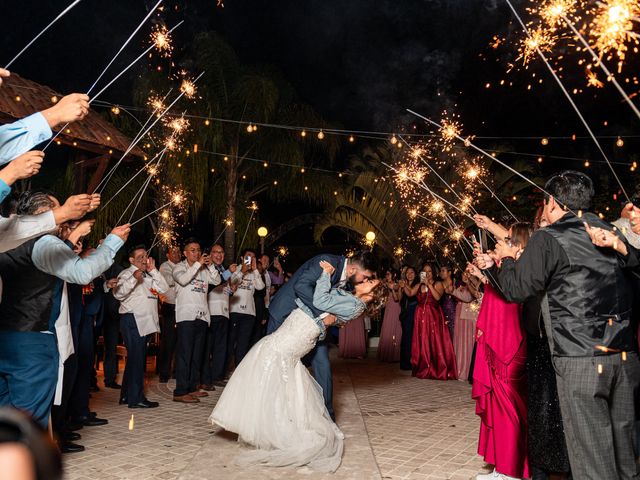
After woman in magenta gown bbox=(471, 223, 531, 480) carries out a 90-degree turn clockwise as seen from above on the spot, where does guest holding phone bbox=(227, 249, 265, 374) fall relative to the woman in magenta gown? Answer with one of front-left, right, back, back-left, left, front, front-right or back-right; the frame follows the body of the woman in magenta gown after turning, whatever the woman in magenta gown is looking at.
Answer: front-left

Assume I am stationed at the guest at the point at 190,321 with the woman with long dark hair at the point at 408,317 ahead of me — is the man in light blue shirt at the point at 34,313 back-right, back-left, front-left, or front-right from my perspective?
back-right

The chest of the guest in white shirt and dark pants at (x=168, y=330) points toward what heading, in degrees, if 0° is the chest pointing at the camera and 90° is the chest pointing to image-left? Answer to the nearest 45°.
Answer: approximately 315°

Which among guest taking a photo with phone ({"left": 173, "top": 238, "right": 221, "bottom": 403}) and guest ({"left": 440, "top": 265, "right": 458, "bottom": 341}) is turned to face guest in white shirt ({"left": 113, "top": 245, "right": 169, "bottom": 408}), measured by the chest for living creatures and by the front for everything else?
guest ({"left": 440, "top": 265, "right": 458, "bottom": 341})

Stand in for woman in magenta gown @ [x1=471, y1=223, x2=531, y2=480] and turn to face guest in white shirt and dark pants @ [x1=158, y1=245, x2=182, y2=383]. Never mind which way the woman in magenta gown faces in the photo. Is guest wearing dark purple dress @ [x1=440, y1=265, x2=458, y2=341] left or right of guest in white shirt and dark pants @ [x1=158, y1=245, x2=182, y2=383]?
right

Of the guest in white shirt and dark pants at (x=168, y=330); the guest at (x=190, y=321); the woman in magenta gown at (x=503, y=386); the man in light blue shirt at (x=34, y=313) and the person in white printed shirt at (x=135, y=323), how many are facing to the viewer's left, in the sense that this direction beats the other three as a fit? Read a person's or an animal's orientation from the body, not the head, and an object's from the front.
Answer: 1

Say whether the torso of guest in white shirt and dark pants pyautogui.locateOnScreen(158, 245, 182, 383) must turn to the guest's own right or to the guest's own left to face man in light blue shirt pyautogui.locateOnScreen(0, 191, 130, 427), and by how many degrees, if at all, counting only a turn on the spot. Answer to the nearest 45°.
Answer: approximately 45° to the guest's own right

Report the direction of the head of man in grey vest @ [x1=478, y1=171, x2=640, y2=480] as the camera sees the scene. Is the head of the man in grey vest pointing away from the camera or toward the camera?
away from the camera

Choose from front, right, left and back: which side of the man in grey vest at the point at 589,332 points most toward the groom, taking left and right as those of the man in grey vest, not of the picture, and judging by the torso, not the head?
front

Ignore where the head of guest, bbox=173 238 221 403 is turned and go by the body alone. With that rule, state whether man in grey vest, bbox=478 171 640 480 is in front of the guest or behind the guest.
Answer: in front

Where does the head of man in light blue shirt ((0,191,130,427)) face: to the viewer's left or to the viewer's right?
to the viewer's right

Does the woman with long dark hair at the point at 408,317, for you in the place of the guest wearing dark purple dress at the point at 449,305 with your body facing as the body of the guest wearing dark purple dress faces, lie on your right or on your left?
on your right

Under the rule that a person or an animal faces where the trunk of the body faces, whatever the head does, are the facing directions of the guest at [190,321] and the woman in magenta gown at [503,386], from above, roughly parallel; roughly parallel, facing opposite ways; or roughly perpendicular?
roughly parallel, facing opposite ways

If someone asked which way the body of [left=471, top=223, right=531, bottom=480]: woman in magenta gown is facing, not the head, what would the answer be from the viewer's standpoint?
to the viewer's left

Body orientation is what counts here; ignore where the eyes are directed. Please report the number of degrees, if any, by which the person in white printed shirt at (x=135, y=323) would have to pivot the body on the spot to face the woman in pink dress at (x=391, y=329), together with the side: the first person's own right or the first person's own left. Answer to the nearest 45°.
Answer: approximately 90° to the first person's own left

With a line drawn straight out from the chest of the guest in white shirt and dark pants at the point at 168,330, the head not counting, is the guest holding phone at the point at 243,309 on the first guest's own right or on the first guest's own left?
on the first guest's own left

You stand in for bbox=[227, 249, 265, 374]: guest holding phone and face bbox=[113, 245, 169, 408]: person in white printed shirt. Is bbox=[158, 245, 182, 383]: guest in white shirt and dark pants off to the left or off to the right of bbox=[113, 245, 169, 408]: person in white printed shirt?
right

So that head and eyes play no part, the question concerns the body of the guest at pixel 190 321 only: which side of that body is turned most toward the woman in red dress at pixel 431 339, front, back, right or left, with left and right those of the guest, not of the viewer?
left
